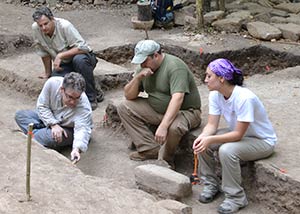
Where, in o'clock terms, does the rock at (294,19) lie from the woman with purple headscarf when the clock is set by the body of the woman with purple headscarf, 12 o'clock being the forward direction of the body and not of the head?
The rock is roughly at 5 o'clock from the woman with purple headscarf.

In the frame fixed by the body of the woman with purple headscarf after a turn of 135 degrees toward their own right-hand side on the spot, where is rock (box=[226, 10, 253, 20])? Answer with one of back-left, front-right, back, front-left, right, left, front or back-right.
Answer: front

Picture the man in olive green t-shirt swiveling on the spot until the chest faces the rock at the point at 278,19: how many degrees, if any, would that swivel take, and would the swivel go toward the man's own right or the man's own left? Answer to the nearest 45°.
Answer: approximately 180°

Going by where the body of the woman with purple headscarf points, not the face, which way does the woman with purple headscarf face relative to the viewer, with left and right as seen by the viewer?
facing the viewer and to the left of the viewer

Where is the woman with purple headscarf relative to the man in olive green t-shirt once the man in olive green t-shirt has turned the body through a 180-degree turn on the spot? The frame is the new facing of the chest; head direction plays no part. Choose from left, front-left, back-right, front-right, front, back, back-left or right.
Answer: right

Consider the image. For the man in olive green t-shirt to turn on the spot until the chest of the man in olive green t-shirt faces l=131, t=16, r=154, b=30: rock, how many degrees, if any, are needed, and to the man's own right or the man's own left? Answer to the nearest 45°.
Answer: approximately 135° to the man's own right

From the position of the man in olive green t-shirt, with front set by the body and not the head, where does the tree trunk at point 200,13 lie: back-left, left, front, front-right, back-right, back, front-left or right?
back-right

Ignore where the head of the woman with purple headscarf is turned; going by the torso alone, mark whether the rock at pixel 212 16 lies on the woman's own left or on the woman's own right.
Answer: on the woman's own right

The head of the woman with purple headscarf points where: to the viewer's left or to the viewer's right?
to the viewer's left
